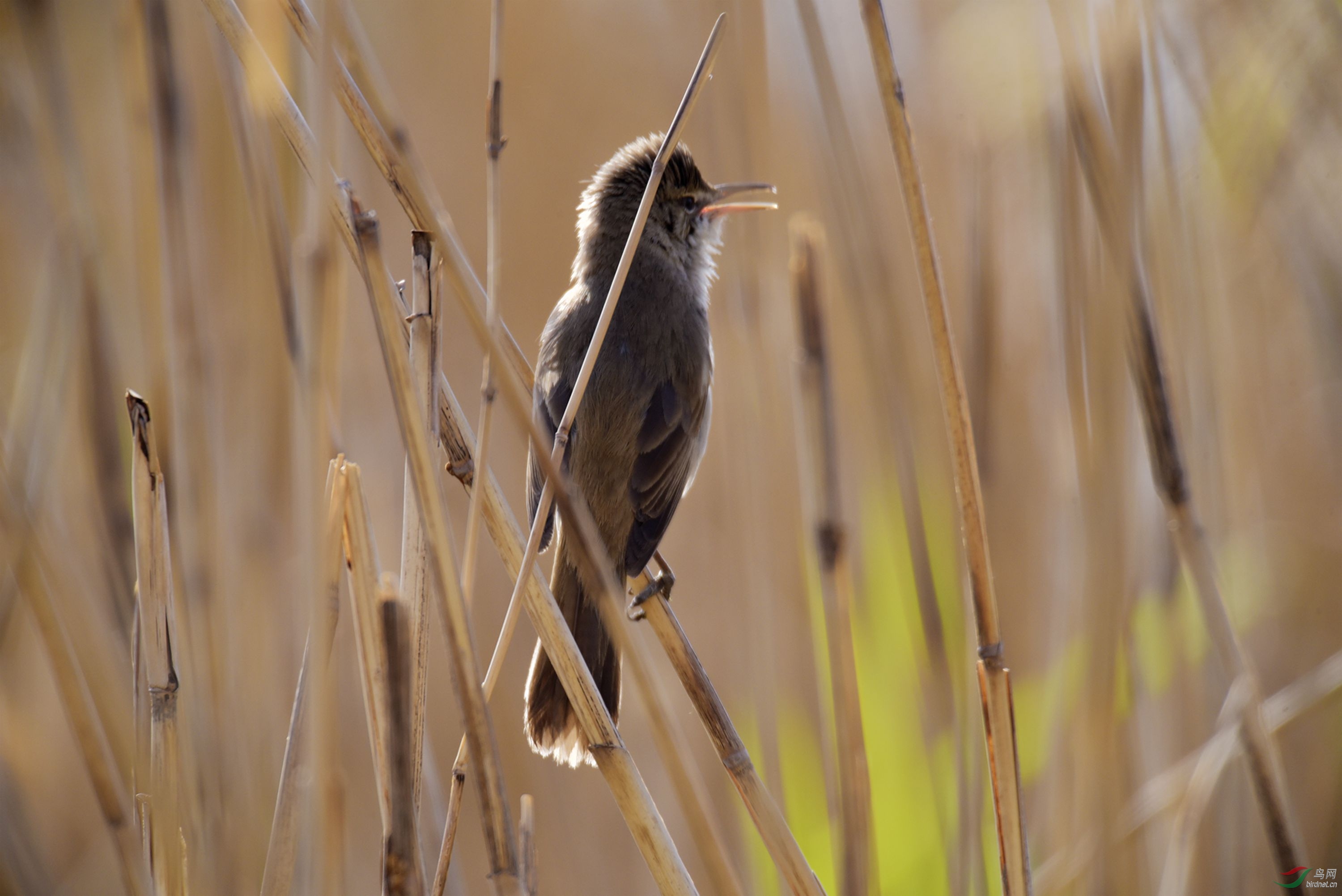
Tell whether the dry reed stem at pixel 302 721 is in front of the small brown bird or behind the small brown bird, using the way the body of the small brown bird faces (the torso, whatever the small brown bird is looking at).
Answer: behind

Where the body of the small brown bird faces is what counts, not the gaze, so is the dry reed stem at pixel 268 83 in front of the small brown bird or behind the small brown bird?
behind

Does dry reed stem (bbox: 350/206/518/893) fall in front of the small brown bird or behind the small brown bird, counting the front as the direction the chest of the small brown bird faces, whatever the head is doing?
behind

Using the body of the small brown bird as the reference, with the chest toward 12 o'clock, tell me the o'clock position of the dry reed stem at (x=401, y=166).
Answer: The dry reed stem is roughly at 5 o'clock from the small brown bird.

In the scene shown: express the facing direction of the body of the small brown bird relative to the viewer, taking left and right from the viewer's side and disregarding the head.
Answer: facing away from the viewer and to the right of the viewer
